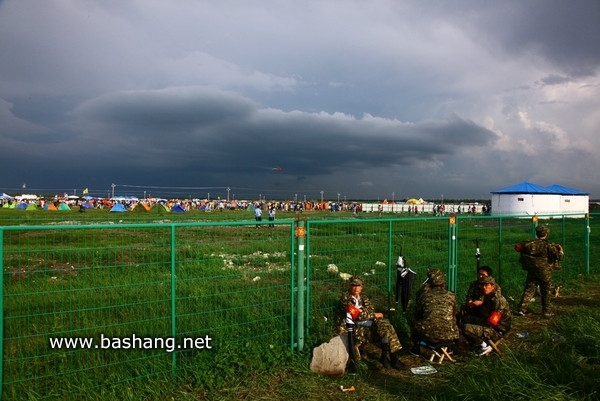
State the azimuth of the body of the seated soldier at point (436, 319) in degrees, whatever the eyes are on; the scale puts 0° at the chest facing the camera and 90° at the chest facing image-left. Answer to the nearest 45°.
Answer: approximately 180°

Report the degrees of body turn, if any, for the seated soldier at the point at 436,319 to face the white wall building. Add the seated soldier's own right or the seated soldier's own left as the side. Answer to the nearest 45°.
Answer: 0° — they already face it

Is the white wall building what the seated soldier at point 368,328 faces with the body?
no

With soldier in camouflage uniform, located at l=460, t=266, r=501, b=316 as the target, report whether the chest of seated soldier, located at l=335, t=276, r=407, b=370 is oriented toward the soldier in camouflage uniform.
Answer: no

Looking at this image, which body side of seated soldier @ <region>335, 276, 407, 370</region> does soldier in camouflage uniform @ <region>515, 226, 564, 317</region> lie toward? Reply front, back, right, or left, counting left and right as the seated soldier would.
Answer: left

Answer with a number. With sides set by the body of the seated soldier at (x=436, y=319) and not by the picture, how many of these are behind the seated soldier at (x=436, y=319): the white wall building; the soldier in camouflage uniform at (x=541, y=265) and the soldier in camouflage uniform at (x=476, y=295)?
0

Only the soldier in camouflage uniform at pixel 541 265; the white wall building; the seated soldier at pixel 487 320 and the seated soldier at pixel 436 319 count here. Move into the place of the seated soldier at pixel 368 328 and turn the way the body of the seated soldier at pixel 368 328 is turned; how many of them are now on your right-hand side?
0

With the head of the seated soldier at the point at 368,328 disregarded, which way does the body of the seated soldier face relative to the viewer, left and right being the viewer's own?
facing the viewer and to the right of the viewer

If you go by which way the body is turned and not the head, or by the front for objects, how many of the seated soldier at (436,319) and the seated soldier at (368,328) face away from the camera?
1

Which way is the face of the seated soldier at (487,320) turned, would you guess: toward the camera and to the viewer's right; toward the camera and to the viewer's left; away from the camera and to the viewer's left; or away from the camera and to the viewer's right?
toward the camera and to the viewer's left

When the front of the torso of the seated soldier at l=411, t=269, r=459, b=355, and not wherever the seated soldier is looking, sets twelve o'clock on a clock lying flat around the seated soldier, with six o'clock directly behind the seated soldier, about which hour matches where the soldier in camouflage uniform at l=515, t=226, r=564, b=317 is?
The soldier in camouflage uniform is roughly at 1 o'clock from the seated soldier.

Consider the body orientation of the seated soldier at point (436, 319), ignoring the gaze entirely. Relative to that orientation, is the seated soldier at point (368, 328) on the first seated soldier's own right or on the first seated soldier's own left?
on the first seated soldier's own left

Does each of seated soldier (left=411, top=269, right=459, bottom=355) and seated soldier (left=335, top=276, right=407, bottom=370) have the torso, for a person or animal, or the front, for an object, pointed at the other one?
no

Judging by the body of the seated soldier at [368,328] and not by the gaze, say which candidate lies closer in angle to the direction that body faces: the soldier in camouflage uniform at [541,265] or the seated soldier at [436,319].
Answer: the seated soldier

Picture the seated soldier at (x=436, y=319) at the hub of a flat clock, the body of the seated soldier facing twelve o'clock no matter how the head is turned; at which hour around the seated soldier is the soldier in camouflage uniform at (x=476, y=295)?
The soldier in camouflage uniform is roughly at 1 o'clock from the seated soldier.

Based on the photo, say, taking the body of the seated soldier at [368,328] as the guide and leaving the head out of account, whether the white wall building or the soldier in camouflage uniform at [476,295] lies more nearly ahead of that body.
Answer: the soldier in camouflage uniform

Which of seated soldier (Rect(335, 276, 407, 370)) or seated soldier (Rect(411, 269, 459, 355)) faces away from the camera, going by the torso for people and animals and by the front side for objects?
seated soldier (Rect(411, 269, 459, 355))
